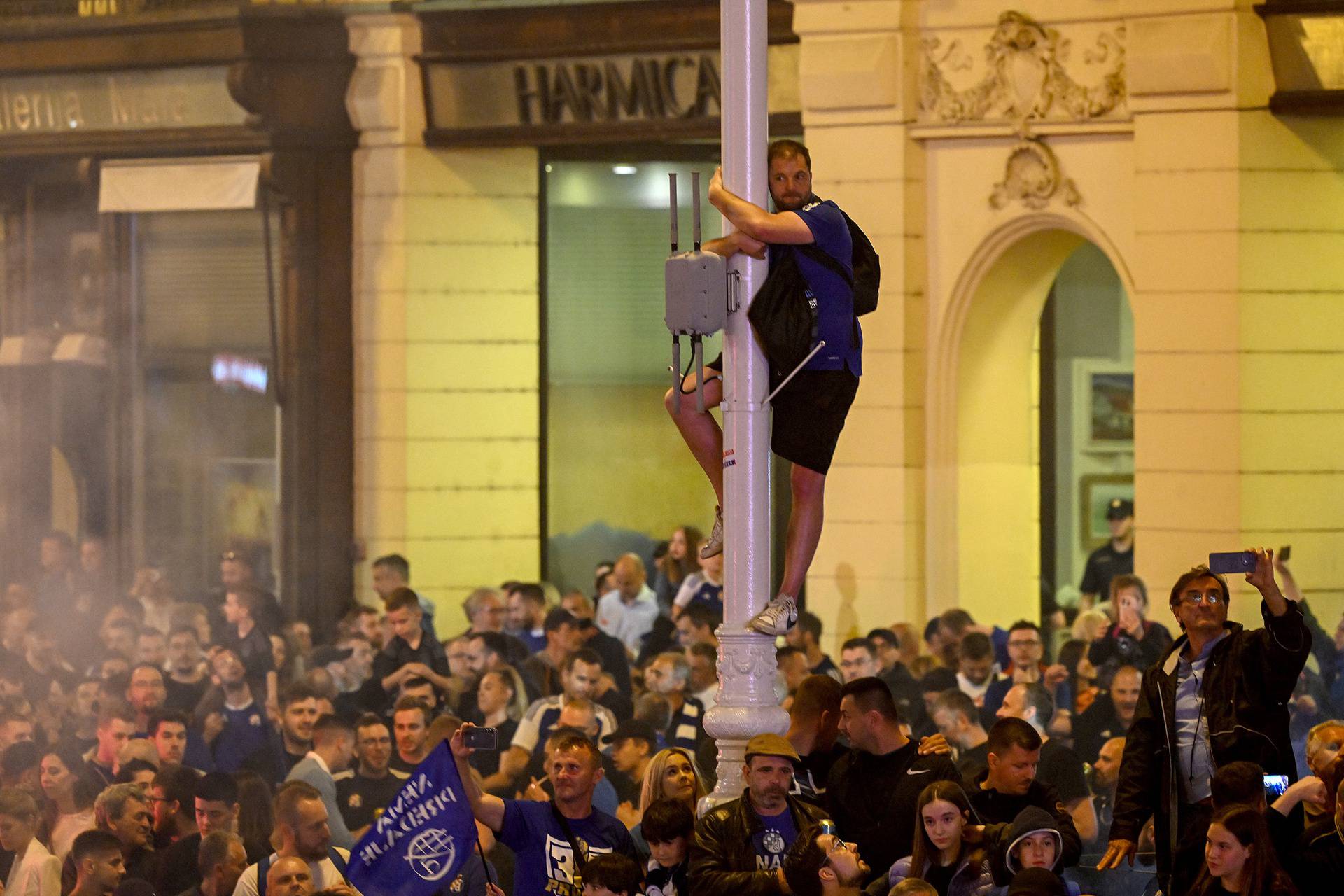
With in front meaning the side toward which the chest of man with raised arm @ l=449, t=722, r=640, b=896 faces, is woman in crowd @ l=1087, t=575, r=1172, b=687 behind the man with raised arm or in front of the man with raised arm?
behind

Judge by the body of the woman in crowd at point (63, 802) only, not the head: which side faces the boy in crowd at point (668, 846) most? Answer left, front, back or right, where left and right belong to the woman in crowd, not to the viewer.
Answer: left

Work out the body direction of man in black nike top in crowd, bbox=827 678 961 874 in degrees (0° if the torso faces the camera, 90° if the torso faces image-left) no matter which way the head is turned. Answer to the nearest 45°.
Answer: approximately 45°

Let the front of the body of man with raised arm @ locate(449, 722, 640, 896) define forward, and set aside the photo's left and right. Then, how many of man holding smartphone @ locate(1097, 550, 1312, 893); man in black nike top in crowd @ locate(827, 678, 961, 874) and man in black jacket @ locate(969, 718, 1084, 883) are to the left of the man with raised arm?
3

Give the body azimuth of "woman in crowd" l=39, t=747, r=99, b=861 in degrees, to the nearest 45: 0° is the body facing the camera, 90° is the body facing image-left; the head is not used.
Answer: approximately 45°

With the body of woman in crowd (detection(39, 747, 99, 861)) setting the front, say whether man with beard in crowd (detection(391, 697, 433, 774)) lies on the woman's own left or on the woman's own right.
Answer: on the woman's own left

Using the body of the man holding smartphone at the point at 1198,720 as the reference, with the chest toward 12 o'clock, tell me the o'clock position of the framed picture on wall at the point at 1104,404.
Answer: The framed picture on wall is roughly at 6 o'clock from the man holding smartphone.

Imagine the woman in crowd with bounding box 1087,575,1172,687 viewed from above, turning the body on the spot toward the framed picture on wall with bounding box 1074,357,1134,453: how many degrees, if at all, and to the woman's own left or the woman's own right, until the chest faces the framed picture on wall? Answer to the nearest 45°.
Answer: approximately 180°

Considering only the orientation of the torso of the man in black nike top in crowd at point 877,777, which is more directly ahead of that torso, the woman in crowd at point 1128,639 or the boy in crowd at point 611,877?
the boy in crowd

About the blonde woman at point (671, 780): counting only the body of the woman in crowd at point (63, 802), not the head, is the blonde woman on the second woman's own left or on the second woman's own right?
on the second woman's own left

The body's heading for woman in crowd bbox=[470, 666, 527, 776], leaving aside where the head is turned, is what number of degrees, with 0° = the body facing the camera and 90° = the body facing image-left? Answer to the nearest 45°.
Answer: approximately 45°
